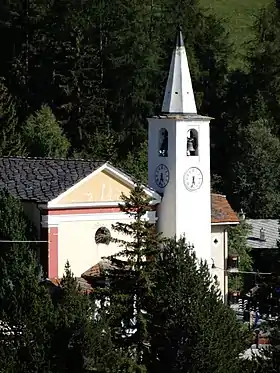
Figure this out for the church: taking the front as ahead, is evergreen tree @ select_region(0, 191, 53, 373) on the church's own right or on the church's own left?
on the church's own right

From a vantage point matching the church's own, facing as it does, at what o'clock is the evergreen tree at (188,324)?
The evergreen tree is roughly at 1 o'clock from the church.

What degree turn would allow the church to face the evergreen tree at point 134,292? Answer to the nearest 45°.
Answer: approximately 45° to its right

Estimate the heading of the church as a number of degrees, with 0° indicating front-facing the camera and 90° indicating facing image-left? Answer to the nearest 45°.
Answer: approximately 315°
